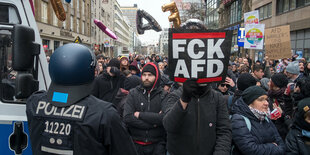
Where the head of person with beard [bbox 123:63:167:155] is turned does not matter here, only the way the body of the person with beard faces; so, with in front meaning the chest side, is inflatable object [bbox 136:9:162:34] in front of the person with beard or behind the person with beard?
behind

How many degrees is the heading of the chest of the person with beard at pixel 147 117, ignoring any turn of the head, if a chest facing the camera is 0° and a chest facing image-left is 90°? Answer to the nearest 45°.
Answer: approximately 0°
